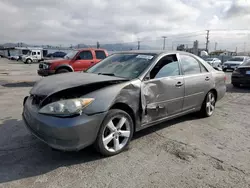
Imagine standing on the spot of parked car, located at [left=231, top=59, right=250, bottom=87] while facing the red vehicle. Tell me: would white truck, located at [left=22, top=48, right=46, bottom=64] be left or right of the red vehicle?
right

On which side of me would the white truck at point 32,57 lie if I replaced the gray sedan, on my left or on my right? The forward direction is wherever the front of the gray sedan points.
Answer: on my right

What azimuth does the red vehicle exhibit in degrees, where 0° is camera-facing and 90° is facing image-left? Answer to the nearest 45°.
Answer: approximately 45°

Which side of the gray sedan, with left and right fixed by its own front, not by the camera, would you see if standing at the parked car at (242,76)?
back

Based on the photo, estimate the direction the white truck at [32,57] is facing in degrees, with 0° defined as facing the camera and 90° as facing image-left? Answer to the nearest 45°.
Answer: approximately 45°
